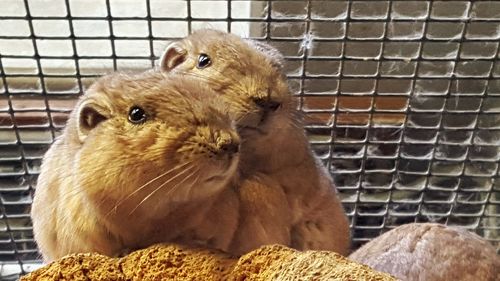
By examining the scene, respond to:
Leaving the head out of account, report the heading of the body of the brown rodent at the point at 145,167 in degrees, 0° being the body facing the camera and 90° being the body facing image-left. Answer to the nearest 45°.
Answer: approximately 315°
